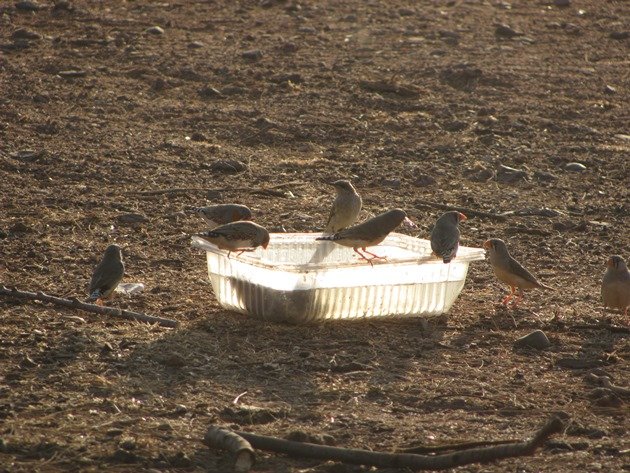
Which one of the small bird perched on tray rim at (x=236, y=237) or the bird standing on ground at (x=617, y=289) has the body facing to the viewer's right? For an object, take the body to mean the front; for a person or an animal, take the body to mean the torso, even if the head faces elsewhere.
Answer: the small bird perched on tray rim

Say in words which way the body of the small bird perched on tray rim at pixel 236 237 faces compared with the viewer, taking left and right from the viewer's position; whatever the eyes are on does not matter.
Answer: facing to the right of the viewer

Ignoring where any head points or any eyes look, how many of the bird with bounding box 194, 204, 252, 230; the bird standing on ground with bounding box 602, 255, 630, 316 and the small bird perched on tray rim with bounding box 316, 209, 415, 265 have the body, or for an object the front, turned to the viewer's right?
2

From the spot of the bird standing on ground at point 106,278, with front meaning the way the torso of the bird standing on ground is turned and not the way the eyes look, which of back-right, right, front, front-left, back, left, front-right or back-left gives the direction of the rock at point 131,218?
front-left

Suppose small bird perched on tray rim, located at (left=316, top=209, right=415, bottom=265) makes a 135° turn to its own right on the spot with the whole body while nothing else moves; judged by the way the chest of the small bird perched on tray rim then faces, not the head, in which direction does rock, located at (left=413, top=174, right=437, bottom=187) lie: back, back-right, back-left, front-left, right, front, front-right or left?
back-right

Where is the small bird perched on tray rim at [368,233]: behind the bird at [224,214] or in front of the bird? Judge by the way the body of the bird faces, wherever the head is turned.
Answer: in front

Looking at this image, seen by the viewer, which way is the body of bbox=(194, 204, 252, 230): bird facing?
to the viewer's right

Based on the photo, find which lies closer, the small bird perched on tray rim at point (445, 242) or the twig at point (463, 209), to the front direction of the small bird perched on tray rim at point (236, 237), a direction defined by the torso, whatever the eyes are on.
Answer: the small bird perched on tray rim

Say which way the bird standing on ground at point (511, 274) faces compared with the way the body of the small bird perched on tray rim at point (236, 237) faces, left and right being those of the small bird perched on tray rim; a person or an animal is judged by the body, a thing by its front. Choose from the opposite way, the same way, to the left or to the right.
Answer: the opposite way

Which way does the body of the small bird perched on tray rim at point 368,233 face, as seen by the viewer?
to the viewer's right

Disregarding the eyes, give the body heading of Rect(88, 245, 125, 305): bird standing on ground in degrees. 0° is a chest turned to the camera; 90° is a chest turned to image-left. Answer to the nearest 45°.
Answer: approximately 225°
